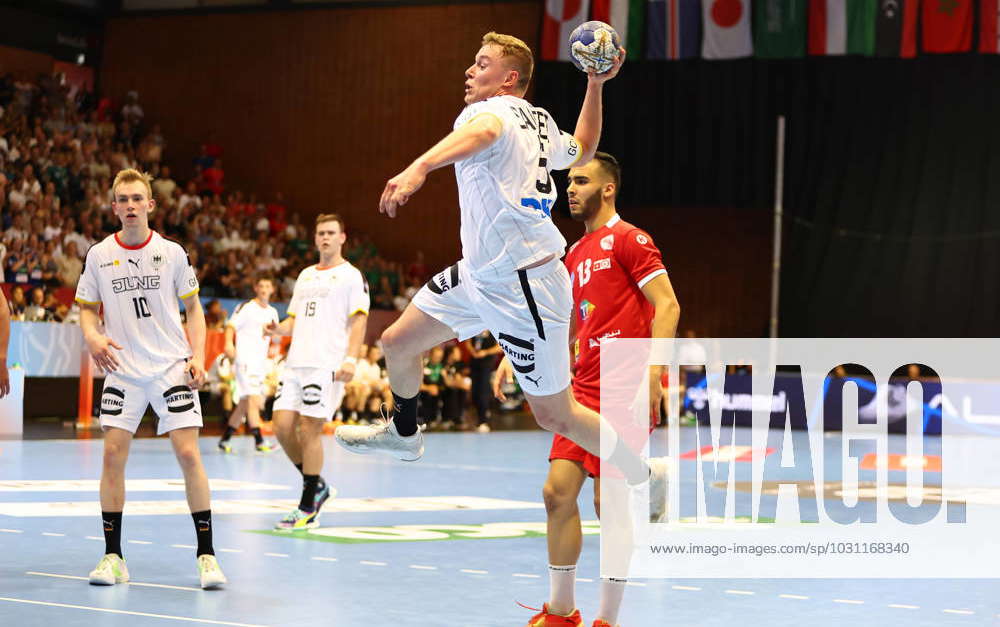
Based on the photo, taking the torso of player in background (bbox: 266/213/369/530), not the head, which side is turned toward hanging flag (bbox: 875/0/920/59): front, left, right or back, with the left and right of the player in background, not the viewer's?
back

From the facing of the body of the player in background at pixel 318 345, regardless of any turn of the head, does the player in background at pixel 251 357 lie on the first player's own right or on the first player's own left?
on the first player's own right

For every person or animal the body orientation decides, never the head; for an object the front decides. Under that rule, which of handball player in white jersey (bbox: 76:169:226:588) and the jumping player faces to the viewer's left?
the jumping player

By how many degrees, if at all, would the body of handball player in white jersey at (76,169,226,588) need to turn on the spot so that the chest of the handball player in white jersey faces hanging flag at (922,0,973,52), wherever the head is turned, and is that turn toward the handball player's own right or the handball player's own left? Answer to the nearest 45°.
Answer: approximately 135° to the handball player's own left

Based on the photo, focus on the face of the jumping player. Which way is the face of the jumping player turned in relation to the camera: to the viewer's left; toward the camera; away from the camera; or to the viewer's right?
to the viewer's left

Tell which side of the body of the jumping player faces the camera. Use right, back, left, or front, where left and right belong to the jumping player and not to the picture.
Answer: left

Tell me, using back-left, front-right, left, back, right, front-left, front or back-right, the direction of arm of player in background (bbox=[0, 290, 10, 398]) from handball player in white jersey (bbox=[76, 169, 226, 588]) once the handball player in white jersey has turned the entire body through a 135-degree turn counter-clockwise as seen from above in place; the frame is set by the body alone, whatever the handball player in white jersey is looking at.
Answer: left

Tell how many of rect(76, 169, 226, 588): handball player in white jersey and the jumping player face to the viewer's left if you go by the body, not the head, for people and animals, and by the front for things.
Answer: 1

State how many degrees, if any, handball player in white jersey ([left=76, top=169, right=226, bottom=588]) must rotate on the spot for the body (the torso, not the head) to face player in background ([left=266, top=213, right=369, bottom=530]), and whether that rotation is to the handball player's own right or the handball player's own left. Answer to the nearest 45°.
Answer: approximately 135° to the handball player's own left

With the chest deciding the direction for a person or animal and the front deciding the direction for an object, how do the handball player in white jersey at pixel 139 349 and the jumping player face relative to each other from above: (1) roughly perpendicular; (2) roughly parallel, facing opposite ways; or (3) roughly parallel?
roughly perpendicular

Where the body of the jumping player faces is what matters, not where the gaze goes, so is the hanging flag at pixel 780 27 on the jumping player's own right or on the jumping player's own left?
on the jumping player's own right
